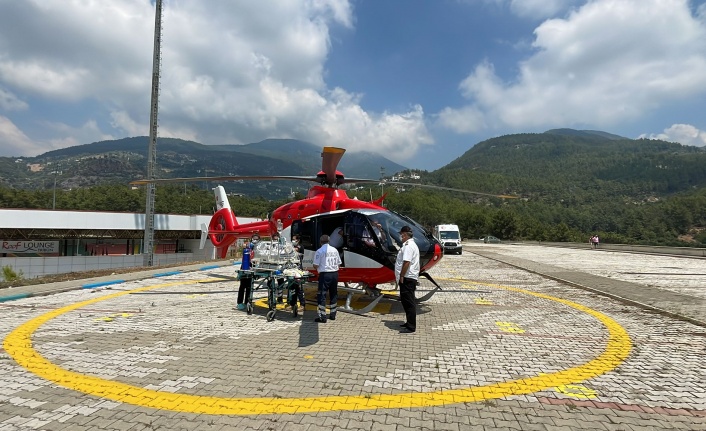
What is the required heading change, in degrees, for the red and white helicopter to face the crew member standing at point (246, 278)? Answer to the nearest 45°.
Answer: approximately 135° to its right

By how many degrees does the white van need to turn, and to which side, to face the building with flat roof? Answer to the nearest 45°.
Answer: approximately 90° to its right

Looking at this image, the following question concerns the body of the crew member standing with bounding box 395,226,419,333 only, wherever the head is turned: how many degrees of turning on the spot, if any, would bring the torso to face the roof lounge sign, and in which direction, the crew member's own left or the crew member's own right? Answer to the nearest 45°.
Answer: approximately 45° to the crew member's own right

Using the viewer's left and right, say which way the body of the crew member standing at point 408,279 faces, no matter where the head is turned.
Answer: facing to the left of the viewer

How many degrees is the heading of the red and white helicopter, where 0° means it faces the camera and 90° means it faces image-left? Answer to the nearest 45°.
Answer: approximately 315°

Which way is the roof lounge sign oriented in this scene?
toward the camera

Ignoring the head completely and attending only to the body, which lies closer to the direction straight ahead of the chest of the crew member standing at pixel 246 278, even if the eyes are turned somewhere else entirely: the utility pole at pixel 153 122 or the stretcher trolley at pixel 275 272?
the stretcher trolley

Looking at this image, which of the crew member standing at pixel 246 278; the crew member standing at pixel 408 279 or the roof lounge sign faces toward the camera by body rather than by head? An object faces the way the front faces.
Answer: the roof lounge sign

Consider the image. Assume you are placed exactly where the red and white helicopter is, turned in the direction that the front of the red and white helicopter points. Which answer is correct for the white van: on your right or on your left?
on your left

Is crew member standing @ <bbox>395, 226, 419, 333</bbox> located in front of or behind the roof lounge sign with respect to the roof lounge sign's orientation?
in front
